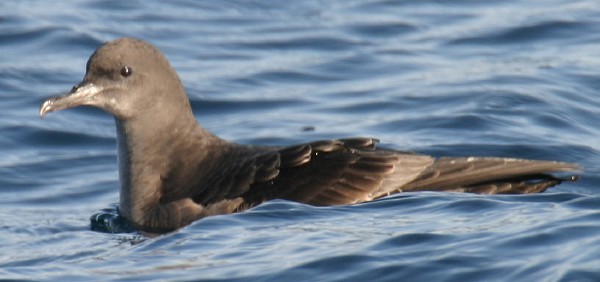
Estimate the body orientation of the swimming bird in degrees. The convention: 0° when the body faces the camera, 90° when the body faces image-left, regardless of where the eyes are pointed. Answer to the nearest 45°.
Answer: approximately 90°
